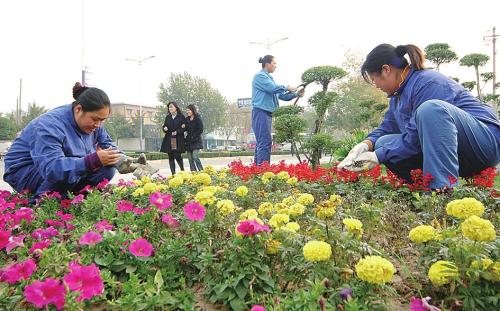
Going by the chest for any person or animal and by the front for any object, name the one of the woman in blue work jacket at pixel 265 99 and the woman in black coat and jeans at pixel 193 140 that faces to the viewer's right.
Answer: the woman in blue work jacket

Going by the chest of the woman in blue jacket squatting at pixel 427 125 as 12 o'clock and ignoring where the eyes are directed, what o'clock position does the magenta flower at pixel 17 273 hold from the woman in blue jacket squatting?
The magenta flower is roughly at 10 o'clock from the woman in blue jacket squatting.

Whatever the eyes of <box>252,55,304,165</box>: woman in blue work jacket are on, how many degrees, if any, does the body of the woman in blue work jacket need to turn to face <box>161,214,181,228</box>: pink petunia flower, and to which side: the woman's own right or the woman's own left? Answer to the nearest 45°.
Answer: approximately 90° to the woman's own right

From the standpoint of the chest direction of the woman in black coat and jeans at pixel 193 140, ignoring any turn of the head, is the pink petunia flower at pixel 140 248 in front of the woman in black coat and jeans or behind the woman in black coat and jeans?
in front

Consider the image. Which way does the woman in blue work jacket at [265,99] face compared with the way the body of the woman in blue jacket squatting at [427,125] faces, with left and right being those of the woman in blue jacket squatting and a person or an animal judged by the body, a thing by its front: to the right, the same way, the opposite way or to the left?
the opposite way

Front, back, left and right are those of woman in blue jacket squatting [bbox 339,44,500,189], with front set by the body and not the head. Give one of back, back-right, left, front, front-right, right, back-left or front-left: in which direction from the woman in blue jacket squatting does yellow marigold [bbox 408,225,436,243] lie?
left

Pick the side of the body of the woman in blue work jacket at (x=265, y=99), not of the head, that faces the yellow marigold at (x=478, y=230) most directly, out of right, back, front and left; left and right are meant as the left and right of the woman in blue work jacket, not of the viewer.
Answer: right

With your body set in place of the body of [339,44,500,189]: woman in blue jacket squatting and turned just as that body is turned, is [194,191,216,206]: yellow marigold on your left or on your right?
on your left

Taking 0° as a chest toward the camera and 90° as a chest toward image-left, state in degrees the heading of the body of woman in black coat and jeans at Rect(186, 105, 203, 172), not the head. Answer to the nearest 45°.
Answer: approximately 45°

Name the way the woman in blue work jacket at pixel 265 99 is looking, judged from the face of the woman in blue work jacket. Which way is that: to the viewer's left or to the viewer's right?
to the viewer's right

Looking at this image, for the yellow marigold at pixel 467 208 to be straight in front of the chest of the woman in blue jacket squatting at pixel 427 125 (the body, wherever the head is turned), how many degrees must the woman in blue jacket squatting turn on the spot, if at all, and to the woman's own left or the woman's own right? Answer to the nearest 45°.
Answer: approximately 90° to the woman's own left

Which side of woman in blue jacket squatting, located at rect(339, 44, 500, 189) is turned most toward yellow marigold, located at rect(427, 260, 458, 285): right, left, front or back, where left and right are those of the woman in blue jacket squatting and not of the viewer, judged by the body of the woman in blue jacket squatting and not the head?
left
